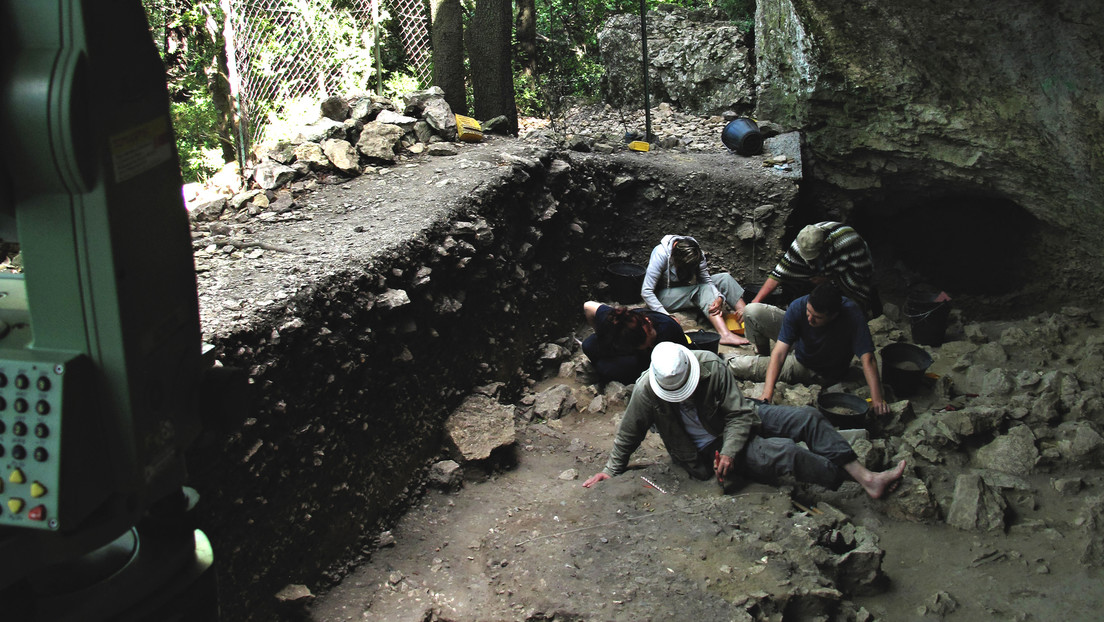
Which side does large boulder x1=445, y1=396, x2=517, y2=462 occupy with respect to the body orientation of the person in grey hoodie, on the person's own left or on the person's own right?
on the person's own right

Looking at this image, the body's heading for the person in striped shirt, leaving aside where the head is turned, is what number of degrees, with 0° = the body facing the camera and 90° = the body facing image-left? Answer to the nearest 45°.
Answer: approximately 45°

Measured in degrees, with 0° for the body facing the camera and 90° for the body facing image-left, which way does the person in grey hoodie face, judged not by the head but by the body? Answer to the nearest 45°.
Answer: approximately 315°

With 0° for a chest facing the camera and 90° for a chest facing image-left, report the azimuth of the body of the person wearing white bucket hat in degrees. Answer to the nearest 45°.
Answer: approximately 0°

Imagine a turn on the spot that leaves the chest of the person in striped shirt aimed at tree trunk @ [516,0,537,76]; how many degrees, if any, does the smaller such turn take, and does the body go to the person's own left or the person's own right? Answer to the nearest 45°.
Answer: approximately 90° to the person's own right

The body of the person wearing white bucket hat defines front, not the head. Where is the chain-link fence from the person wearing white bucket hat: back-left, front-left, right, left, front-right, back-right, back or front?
back-right
